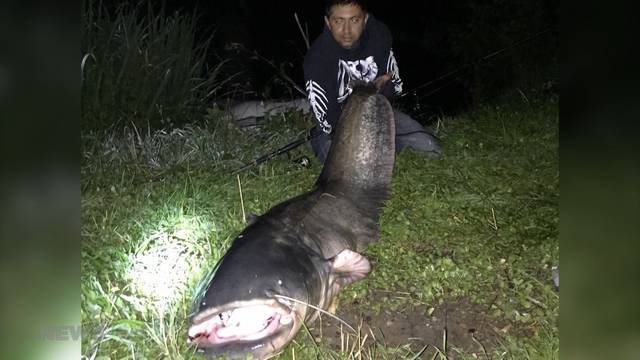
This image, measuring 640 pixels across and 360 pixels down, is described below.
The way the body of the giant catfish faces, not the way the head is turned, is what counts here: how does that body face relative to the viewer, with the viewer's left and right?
facing the viewer and to the left of the viewer
